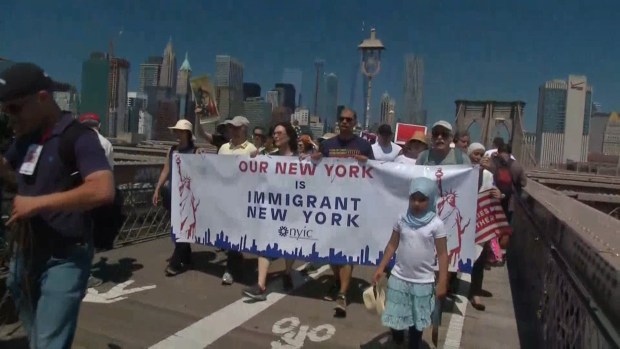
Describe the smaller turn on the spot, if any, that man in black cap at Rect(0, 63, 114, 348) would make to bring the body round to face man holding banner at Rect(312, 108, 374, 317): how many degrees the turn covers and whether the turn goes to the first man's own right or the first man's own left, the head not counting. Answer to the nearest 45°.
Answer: approximately 180°

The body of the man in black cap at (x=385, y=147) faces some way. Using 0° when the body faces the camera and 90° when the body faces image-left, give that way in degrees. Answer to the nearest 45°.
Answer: approximately 0°

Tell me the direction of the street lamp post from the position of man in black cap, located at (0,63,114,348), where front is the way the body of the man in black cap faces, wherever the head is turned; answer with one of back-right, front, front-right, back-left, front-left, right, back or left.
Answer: back

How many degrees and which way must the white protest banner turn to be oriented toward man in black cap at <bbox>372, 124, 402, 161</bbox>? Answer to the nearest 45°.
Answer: approximately 135° to its left

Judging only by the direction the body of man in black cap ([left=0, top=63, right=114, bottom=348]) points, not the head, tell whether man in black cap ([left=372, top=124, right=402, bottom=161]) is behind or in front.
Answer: behind

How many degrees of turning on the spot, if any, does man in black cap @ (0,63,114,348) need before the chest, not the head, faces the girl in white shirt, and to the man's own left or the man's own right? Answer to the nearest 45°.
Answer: approximately 135° to the man's own left

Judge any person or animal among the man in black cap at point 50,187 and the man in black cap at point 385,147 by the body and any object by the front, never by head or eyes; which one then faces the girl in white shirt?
the man in black cap at point 385,147

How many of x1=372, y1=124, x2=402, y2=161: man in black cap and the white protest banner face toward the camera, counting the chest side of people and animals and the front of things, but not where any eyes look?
2

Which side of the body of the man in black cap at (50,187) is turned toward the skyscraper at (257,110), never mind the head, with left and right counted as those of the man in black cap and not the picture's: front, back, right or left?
back

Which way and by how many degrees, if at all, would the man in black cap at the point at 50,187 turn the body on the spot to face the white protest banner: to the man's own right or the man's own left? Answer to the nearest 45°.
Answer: approximately 180°
